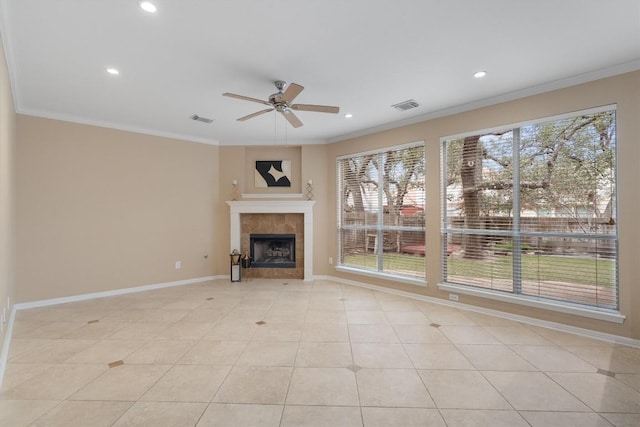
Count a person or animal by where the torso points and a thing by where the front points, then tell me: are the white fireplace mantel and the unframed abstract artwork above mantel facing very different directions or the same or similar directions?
same or similar directions

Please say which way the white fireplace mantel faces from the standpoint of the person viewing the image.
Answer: facing the viewer

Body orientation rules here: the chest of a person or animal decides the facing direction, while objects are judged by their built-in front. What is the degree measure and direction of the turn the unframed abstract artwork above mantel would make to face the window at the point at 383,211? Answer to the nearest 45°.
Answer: approximately 45° to its left

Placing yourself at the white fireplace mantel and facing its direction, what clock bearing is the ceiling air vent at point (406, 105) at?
The ceiling air vent is roughly at 11 o'clock from the white fireplace mantel.

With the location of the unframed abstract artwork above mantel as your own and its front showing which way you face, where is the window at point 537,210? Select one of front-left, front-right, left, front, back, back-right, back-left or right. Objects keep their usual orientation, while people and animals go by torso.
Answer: front-left

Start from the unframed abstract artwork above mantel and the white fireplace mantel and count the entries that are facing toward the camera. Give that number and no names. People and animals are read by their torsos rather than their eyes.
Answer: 2

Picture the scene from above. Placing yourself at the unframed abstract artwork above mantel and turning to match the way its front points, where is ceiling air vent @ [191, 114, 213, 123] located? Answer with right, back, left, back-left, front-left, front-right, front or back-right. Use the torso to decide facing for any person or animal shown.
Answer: front-right

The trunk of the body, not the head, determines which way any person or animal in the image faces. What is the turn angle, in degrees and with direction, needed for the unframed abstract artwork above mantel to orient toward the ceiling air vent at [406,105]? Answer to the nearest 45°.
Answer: approximately 45° to its left

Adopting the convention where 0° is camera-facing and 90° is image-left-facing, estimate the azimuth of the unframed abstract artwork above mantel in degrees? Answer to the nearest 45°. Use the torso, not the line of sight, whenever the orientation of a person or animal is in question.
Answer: approximately 0°
